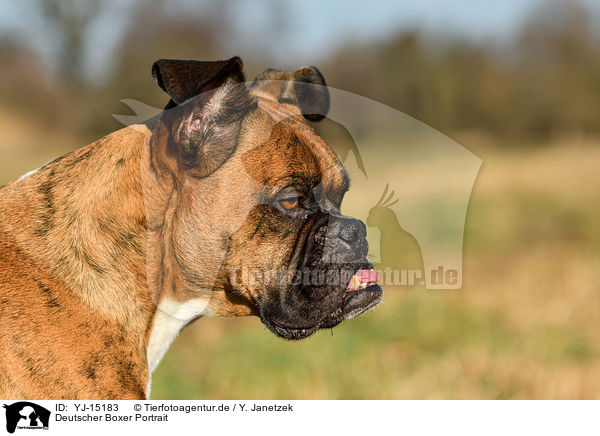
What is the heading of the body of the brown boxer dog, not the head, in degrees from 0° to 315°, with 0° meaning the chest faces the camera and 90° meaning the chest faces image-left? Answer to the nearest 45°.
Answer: approximately 270°
